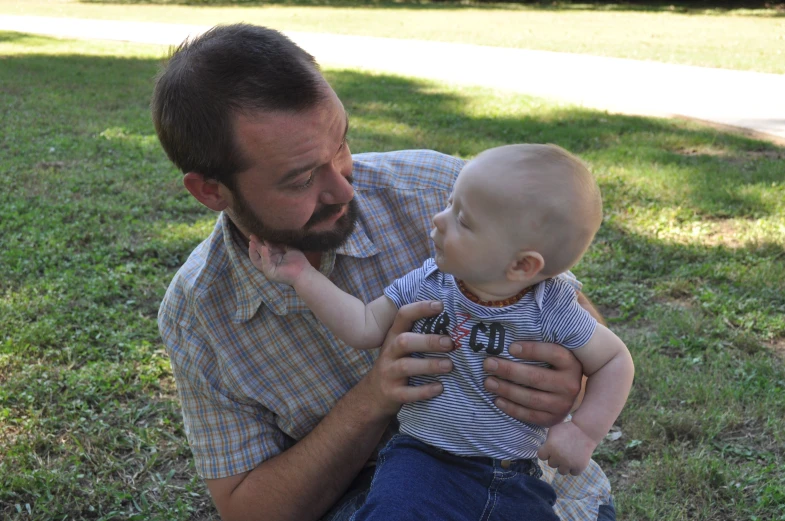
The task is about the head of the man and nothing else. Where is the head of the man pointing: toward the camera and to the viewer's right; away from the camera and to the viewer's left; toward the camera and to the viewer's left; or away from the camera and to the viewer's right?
toward the camera and to the viewer's right

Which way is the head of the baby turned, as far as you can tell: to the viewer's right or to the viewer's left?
to the viewer's left

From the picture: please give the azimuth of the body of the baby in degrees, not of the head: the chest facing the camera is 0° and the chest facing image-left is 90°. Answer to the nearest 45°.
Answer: approximately 45°

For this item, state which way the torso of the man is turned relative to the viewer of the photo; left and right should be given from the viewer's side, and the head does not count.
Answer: facing the viewer and to the right of the viewer
